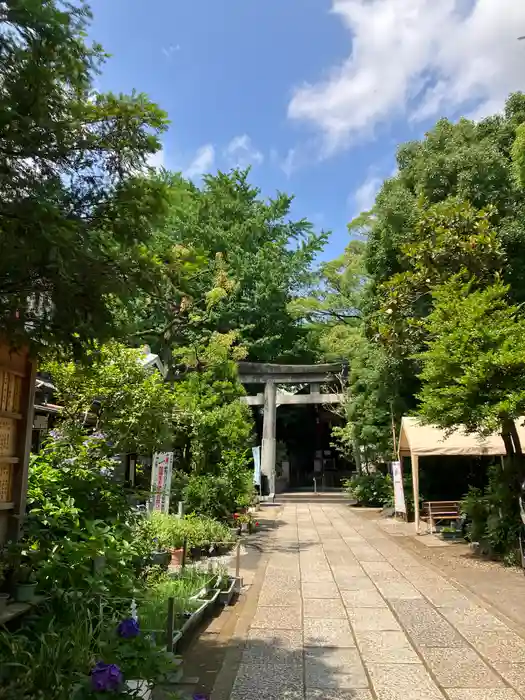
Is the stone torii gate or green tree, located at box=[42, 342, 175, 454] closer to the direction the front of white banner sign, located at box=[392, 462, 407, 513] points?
the green tree

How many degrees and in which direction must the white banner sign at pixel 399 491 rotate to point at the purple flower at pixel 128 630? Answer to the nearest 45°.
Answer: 0° — it already faces it

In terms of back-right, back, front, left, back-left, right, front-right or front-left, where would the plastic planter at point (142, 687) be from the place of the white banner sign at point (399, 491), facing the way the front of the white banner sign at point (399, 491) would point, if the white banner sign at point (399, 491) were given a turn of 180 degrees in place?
back

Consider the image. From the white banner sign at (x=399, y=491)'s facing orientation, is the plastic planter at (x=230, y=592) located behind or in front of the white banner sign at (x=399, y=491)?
in front

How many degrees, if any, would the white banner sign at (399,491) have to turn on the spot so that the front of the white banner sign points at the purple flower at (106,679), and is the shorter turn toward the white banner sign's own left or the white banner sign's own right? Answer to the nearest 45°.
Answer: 0° — it already faces it

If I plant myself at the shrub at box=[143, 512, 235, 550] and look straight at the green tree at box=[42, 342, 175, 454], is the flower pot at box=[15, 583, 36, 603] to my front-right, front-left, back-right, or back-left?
back-left

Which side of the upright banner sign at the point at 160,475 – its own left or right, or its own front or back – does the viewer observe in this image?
front
